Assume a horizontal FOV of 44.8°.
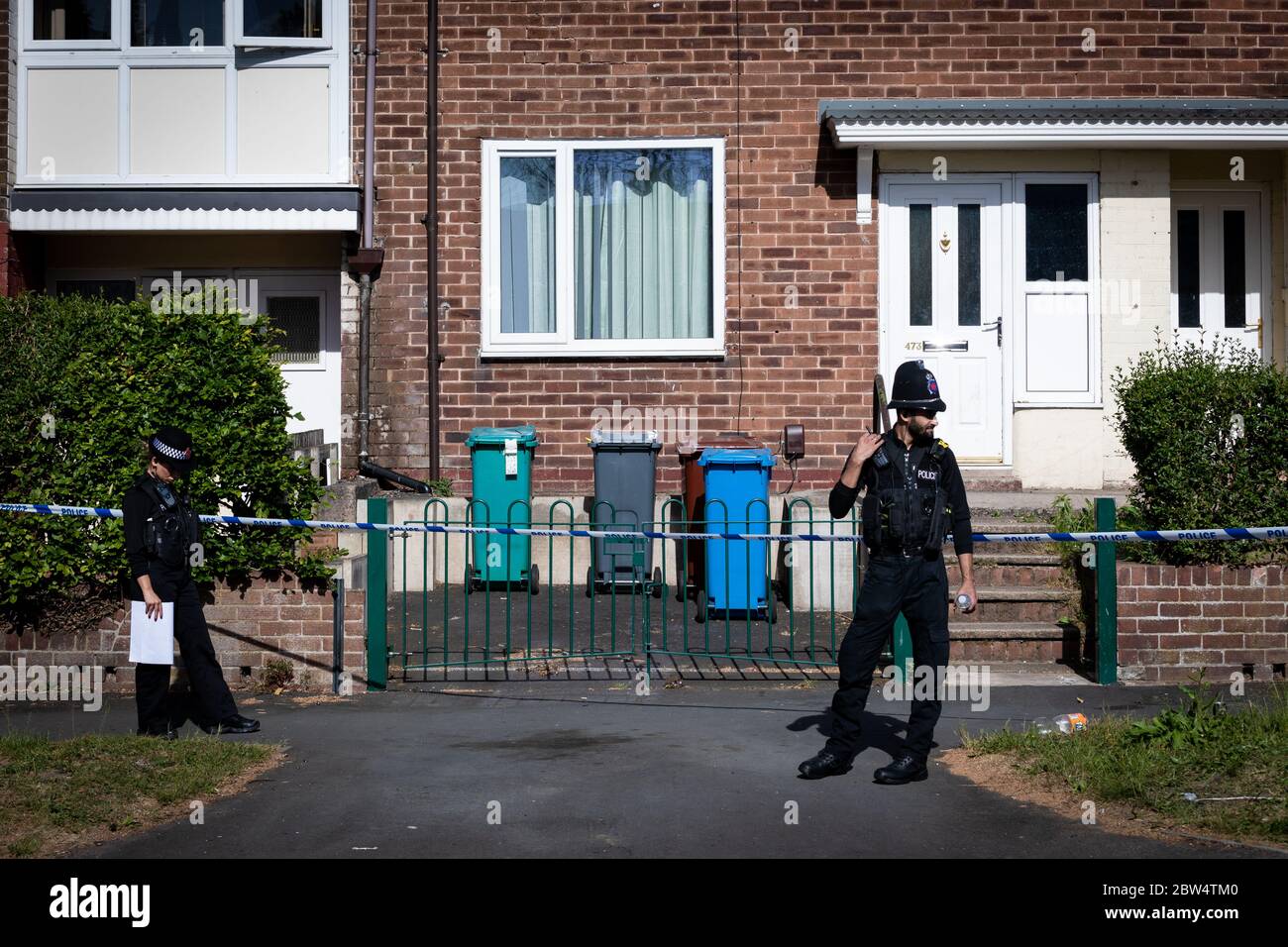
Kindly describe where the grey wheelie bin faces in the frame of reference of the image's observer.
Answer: facing away from the viewer

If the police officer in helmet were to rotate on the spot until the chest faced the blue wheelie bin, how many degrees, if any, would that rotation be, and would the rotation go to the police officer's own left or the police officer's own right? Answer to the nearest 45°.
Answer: approximately 180°

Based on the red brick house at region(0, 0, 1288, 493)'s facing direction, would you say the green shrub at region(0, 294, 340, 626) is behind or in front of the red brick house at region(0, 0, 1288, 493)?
in front

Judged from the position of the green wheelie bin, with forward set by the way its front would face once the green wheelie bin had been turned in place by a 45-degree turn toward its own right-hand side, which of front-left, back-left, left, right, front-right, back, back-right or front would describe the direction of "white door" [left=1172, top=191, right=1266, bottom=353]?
front-right

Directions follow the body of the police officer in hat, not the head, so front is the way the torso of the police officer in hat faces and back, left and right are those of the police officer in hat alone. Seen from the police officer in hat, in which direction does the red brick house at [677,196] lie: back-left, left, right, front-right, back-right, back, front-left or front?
left

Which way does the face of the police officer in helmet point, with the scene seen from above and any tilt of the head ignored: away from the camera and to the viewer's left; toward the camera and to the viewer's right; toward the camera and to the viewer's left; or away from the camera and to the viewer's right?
toward the camera and to the viewer's right

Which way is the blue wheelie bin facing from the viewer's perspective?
away from the camera

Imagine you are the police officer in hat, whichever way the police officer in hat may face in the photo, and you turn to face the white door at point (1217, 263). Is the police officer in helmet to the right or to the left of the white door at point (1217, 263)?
right

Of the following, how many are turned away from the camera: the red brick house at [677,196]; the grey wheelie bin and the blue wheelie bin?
2
